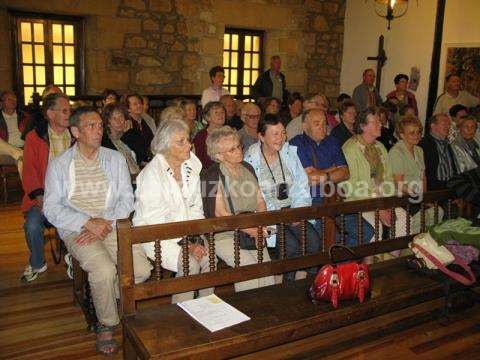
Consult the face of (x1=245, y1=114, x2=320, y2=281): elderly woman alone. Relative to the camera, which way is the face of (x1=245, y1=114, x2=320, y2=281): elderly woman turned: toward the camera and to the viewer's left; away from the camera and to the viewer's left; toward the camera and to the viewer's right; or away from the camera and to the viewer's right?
toward the camera and to the viewer's right

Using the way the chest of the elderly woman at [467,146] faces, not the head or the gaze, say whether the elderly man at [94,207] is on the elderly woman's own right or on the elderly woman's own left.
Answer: on the elderly woman's own right

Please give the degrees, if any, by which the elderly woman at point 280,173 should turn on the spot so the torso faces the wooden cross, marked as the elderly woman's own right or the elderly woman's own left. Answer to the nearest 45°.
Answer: approximately 135° to the elderly woman's own left

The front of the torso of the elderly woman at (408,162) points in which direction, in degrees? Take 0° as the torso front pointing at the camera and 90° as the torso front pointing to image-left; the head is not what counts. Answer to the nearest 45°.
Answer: approximately 315°

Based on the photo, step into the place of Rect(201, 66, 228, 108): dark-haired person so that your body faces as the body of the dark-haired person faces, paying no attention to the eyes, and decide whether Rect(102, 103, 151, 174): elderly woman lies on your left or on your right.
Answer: on your right

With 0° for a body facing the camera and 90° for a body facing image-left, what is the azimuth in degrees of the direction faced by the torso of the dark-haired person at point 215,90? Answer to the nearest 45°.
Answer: approximately 315°

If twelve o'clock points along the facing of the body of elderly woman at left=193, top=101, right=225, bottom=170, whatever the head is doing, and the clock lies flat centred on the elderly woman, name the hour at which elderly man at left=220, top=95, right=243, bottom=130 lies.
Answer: The elderly man is roughly at 8 o'clock from the elderly woman.

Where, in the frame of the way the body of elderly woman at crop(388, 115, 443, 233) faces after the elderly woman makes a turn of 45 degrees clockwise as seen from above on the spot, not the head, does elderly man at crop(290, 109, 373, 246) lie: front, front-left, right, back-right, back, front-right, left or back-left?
front-right

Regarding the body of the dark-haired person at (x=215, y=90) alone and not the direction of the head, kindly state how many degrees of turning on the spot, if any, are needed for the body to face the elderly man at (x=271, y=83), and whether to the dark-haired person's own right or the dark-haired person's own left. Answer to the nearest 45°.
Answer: approximately 90° to the dark-haired person's own left

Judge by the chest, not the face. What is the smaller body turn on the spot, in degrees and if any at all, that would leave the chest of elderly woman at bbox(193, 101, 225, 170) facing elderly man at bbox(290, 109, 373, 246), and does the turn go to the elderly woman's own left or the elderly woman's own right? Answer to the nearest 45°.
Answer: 0° — they already face them

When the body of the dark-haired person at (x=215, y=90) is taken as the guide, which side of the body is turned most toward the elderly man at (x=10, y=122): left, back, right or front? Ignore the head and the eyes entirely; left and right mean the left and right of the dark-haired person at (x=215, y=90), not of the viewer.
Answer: right

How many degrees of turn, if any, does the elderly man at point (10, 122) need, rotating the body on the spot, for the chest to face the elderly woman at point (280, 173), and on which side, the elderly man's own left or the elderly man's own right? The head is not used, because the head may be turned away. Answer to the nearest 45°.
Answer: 0° — they already face them
